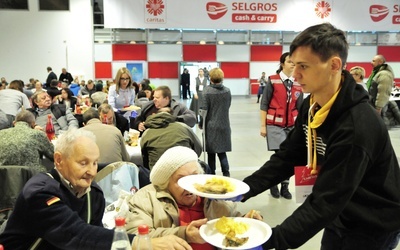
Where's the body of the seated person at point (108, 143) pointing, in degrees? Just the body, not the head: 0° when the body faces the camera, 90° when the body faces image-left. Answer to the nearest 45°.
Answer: approximately 180°

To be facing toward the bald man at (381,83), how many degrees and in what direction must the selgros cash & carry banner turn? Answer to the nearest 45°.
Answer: approximately 45° to its left

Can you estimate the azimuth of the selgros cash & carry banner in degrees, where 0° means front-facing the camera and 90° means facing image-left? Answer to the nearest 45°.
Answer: approximately 0°

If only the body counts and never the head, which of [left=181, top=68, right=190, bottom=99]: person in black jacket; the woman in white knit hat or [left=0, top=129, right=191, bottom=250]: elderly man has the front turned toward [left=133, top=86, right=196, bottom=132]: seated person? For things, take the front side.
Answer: the person in black jacket

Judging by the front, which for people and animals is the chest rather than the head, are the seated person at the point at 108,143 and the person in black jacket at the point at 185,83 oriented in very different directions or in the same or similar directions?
very different directions

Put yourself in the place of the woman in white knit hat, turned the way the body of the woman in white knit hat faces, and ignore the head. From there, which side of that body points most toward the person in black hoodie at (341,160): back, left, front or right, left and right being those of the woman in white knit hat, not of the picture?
front

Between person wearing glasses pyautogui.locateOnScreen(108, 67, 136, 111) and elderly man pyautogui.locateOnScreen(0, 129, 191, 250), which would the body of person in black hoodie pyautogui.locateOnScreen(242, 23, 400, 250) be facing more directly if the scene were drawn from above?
the elderly man

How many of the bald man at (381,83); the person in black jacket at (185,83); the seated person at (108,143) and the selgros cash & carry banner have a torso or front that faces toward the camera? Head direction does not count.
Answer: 2

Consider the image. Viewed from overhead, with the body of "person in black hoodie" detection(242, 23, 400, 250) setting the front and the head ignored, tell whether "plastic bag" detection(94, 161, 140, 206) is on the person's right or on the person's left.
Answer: on the person's right

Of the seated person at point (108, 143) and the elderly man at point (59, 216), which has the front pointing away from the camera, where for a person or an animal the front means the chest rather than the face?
the seated person

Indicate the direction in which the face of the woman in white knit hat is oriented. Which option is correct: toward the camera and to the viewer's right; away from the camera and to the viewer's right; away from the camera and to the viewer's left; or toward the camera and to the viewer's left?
toward the camera and to the viewer's right

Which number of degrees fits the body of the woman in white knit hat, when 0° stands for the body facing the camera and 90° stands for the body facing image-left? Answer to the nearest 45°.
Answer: approximately 315°

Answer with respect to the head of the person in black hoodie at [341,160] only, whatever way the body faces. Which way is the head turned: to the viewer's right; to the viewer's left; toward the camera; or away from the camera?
to the viewer's left
